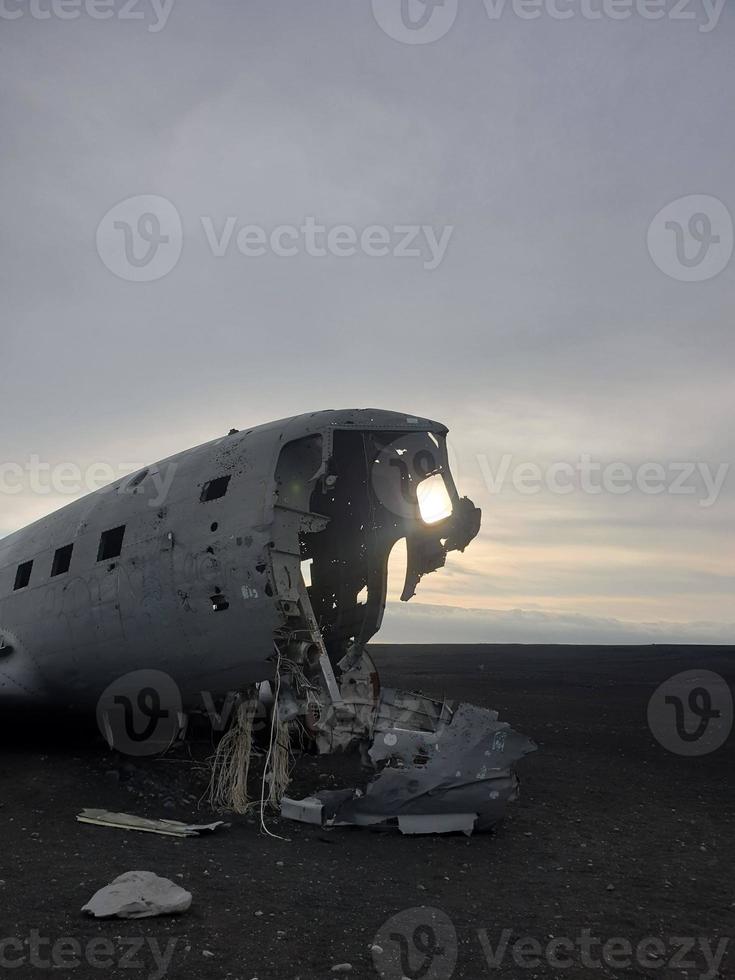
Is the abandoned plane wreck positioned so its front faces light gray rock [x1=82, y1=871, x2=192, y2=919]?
no

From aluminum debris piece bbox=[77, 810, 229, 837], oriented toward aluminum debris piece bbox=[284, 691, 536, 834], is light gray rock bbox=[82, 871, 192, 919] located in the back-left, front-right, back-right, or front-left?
back-right
